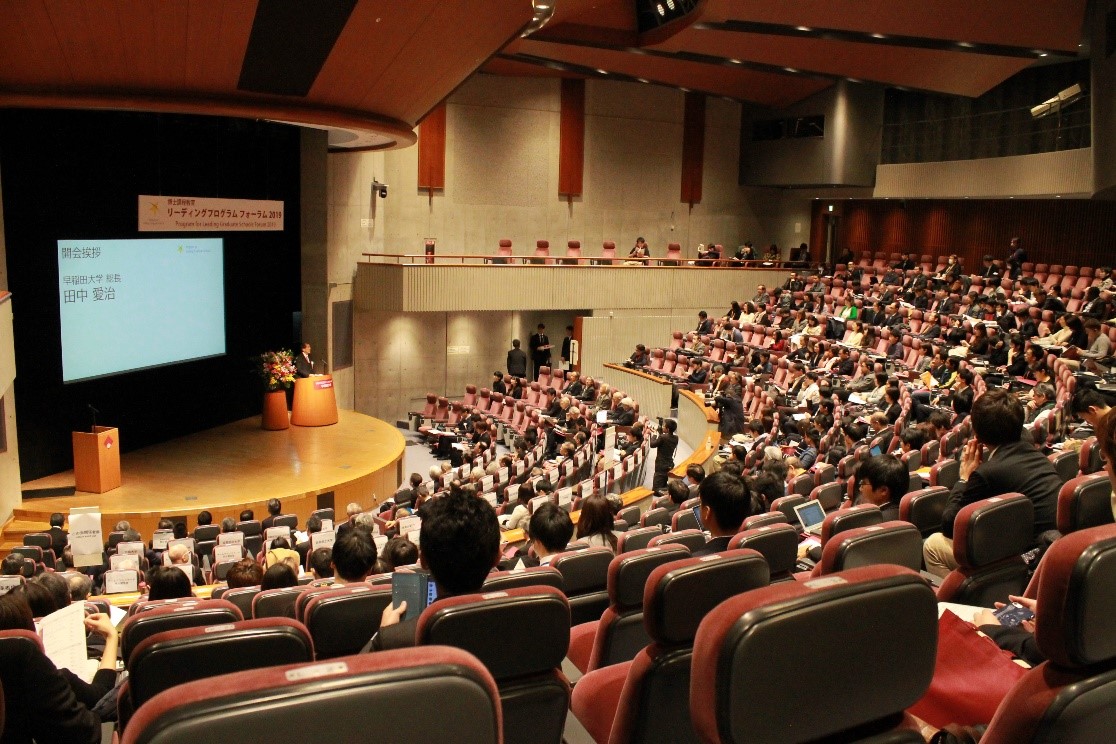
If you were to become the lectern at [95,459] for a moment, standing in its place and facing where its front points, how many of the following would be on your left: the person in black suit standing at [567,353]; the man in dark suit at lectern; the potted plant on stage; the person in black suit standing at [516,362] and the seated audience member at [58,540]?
4

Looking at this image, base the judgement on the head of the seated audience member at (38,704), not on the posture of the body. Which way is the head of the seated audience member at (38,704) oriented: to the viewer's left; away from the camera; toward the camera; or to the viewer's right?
away from the camera

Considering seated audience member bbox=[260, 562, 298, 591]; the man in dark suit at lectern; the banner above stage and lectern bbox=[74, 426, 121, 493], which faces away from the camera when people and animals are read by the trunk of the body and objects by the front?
the seated audience member

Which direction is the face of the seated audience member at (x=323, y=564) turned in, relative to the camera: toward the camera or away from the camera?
away from the camera

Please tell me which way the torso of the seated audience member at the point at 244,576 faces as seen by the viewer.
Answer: away from the camera

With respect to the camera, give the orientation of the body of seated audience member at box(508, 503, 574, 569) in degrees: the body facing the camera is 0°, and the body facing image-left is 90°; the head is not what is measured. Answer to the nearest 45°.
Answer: approximately 135°

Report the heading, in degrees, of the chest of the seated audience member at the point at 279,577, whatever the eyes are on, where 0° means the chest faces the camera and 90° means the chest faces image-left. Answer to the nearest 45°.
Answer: approximately 180°

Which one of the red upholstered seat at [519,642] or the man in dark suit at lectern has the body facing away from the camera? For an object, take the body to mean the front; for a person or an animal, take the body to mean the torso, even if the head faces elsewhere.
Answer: the red upholstered seat

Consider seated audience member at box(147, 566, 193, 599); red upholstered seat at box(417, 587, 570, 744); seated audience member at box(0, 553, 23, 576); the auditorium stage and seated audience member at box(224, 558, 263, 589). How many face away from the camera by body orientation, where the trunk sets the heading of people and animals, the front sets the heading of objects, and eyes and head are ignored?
4

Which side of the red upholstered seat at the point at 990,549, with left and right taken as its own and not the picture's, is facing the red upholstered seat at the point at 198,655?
left

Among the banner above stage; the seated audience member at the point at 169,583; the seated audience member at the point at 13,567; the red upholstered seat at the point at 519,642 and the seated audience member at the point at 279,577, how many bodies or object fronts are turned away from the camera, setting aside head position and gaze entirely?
4

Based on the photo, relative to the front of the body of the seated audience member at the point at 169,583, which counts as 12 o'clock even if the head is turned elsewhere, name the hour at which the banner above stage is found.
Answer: The banner above stage is roughly at 12 o'clock from the seated audience member.

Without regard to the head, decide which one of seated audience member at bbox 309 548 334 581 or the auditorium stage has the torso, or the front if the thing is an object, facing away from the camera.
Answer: the seated audience member
